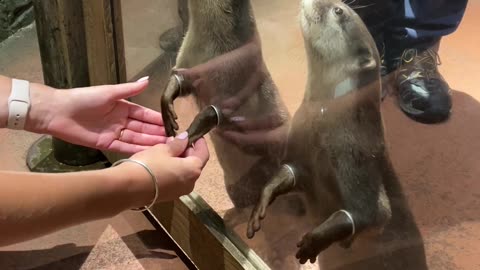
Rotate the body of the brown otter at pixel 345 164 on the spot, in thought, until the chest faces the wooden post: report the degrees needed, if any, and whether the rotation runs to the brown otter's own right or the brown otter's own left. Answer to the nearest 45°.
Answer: approximately 90° to the brown otter's own right

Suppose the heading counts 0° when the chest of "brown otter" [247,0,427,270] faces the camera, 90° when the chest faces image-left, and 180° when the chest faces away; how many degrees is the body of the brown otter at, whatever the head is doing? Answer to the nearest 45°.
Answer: approximately 45°
